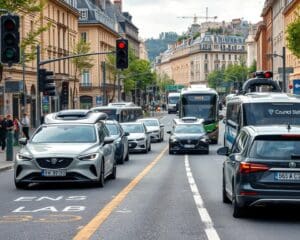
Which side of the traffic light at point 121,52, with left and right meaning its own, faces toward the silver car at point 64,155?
front

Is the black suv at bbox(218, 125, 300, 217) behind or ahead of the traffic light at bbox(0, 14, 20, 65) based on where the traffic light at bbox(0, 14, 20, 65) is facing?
ahead

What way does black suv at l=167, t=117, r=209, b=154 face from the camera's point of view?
toward the camera

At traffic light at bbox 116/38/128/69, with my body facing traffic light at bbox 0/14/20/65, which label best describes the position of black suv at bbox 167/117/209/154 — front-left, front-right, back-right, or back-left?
back-left

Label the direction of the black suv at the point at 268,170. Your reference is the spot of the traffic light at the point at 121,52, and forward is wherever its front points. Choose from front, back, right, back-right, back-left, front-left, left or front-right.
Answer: front

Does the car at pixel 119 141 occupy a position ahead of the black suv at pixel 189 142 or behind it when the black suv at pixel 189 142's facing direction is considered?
ahead

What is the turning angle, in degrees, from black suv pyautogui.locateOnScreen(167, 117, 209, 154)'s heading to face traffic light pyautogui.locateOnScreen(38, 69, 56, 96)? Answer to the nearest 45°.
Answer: approximately 90° to its right

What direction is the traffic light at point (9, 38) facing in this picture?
toward the camera

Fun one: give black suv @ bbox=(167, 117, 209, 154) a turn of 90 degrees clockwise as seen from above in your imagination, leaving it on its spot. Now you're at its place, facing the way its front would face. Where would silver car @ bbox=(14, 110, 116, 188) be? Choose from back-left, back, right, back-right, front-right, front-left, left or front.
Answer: left

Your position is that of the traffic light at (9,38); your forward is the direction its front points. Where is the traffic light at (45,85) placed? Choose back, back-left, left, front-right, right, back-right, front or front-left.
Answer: back

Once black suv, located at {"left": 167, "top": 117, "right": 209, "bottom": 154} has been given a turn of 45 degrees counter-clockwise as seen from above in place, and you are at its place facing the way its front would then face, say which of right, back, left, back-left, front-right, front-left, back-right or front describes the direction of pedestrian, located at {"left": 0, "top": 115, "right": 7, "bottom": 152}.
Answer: back-right

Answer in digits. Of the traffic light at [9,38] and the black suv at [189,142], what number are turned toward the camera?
2

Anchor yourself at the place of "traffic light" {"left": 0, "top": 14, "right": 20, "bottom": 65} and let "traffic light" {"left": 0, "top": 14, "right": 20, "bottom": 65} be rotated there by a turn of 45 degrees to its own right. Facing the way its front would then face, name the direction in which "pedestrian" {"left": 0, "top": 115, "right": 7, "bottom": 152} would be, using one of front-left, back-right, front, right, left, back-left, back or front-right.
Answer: back-right

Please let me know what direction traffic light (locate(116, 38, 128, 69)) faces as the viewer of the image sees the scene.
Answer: facing the viewer

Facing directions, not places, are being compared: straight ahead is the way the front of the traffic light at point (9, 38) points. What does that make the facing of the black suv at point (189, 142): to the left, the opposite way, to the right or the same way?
the same way

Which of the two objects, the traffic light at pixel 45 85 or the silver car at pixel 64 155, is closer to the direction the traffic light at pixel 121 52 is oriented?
the silver car

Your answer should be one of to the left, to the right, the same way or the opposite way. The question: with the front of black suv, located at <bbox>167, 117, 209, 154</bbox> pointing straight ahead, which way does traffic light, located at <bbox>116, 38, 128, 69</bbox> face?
the same way
